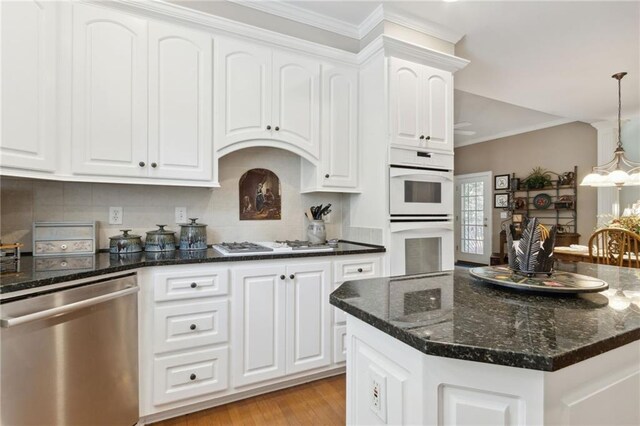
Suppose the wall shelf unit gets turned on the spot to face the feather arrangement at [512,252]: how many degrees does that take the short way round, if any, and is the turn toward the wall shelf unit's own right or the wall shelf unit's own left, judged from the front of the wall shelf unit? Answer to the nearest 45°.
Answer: approximately 45° to the wall shelf unit's own left

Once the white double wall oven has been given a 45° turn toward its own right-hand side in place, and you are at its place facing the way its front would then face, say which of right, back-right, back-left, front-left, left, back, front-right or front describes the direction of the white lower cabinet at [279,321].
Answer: front-right

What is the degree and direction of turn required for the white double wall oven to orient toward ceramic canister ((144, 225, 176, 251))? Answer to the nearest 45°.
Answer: approximately 90° to its right

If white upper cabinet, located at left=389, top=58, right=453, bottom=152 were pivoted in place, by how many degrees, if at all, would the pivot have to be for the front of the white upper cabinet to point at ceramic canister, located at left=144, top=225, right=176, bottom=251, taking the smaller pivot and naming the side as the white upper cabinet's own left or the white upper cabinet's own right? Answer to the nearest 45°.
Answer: approximately 90° to the white upper cabinet's own right

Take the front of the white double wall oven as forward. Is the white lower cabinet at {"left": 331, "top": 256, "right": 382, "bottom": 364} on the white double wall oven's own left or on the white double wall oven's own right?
on the white double wall oven's own right

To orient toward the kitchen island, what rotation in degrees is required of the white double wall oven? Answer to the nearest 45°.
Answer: approximately 45° to its right

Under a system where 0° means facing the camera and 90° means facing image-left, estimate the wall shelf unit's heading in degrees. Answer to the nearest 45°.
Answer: approximately 45°

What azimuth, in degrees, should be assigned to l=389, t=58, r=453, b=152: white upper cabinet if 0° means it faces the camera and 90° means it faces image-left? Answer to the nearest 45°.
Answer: approximately 315°

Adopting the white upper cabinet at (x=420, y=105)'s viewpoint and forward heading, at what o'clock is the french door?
The french door is roughly at 8 o'clock from the white upper cabinet.
